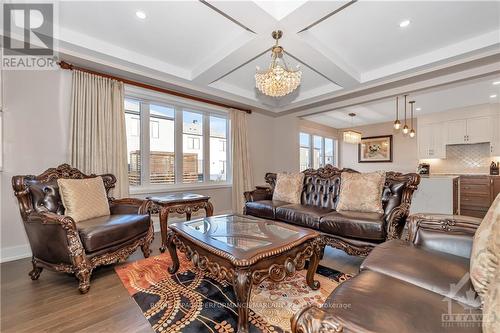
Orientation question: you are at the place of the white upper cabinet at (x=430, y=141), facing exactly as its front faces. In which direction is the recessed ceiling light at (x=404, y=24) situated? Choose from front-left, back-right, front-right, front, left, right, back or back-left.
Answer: front

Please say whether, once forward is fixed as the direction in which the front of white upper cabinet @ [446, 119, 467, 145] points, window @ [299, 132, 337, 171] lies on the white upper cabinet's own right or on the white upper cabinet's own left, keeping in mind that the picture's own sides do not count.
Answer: on the white upper cabinet's own right

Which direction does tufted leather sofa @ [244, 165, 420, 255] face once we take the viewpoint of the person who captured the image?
facing the viewer and to the left of the viewer

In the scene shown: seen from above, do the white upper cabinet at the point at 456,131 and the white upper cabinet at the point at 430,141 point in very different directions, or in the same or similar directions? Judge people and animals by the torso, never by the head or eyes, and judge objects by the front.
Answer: same or similar directions

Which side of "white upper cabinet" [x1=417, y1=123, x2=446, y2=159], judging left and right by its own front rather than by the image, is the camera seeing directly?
front

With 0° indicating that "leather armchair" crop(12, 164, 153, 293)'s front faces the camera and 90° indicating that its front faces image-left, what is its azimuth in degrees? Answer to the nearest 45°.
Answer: approximately 315°

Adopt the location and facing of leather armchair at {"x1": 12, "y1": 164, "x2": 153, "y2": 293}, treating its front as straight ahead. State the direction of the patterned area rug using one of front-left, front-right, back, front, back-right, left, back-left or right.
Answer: front

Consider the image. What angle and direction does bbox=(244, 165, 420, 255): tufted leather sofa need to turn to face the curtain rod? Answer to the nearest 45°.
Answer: approximately 45° to its right

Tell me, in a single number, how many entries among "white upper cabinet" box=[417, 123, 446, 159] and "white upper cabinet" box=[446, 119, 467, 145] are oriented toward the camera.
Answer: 2

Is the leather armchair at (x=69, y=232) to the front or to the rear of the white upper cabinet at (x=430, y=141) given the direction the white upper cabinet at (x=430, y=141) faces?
to the front

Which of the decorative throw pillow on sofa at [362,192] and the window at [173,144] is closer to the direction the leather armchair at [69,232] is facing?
the decorative throw pillow on sofa

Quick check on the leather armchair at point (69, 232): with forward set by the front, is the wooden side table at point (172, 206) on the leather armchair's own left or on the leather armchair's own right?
on the leather armchair's own left

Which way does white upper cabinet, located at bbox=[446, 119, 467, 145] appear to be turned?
toward the camera

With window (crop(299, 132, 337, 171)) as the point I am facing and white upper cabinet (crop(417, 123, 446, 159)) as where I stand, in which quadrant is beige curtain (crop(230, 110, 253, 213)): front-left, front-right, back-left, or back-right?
front-left
